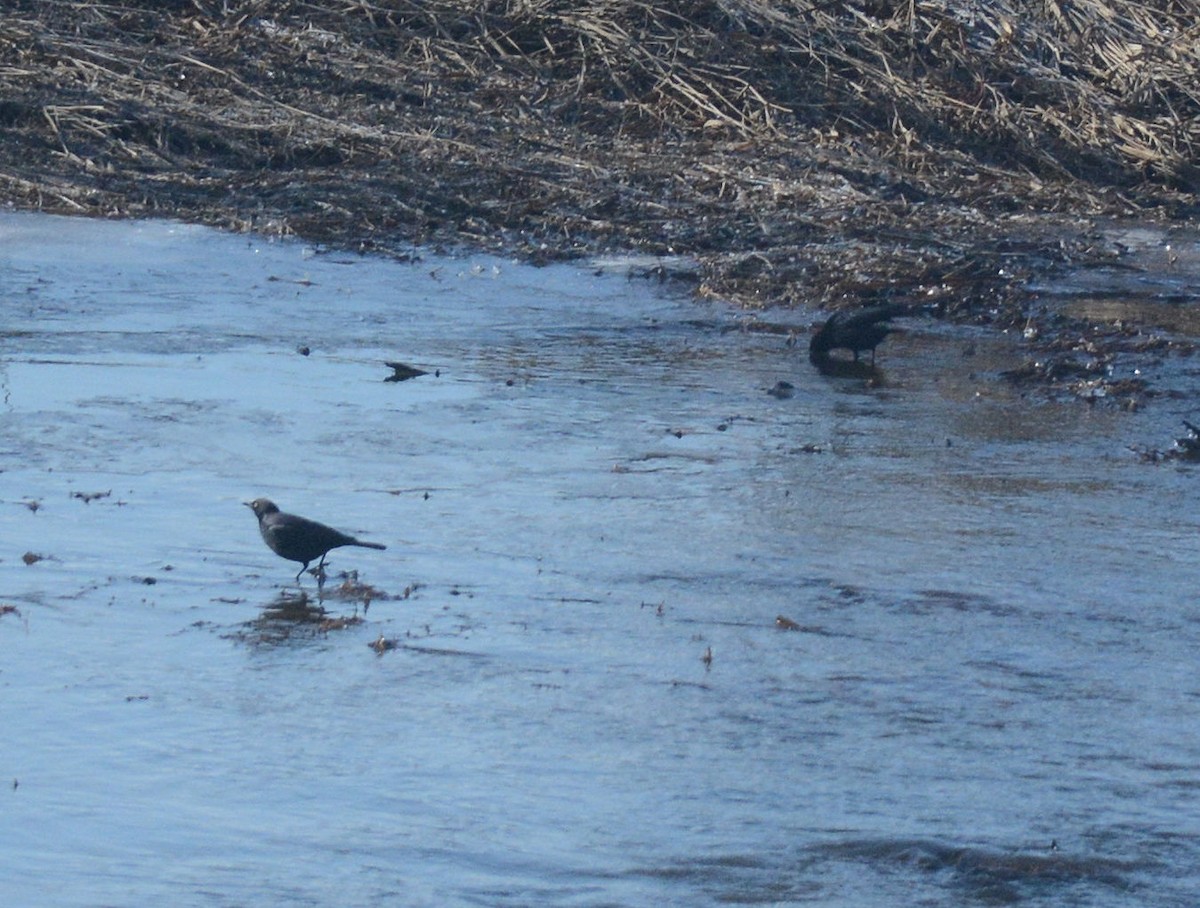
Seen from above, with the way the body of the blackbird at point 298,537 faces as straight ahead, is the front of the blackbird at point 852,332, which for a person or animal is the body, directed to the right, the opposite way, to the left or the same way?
the same way

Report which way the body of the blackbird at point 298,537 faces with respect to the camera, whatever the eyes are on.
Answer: to the viewer's left

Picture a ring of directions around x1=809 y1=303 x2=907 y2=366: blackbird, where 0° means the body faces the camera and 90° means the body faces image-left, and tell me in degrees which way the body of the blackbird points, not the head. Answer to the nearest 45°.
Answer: approximately 90°

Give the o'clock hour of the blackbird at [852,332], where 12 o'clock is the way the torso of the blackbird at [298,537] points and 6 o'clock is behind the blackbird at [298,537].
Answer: the blackbird at [852,332] is roughly at 4 o'clock from the blackbird at [298,537].

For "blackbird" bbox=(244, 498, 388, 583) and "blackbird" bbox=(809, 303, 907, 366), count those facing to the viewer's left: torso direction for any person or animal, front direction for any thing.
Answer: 2

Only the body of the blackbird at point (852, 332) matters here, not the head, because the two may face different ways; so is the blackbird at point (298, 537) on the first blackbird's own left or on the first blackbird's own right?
on the first blackbird's own left
